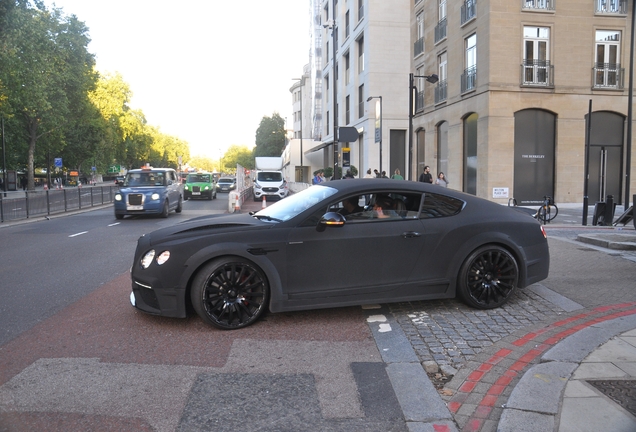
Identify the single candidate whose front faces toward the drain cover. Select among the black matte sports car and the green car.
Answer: the green car

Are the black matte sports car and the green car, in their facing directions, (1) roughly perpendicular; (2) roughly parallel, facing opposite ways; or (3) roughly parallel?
roughly perpendicular

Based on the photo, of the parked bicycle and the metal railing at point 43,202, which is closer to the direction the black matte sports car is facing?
the metal railing

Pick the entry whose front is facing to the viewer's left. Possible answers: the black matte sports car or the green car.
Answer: the black matte sports car

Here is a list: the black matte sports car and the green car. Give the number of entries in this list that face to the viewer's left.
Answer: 1

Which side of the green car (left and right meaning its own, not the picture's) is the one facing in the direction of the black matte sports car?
front

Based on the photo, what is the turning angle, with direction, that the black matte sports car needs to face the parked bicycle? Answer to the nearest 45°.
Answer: approximately 135° to its right

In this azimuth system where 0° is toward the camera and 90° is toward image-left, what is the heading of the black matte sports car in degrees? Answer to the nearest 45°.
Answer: approximately 90°

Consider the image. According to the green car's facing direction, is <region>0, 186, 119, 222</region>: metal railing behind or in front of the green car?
in front

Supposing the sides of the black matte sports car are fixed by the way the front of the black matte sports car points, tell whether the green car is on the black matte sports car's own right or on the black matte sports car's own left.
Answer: on the black matte sports car's own right

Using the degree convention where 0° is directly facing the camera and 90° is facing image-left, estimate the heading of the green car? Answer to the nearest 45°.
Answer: approximately 0°
